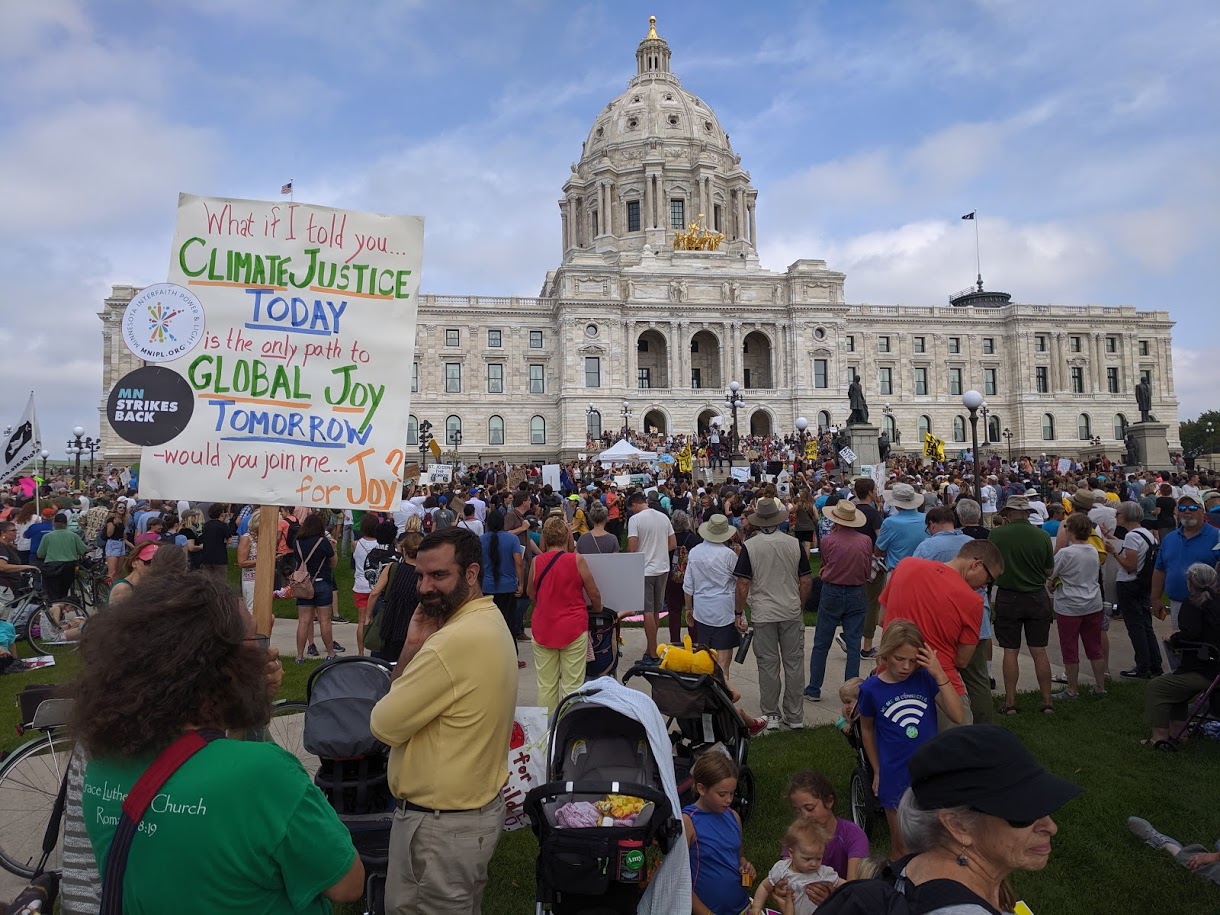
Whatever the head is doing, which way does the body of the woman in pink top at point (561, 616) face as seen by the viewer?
away from the camera

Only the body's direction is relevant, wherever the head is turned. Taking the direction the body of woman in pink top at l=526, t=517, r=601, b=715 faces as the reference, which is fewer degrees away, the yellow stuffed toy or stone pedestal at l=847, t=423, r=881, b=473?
the stone pedestal

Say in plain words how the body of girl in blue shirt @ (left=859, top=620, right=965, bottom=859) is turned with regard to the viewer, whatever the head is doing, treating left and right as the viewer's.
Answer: facing the viewer

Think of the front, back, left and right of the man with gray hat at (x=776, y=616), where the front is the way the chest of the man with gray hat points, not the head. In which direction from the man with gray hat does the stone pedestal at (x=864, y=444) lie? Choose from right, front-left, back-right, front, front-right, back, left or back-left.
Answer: front

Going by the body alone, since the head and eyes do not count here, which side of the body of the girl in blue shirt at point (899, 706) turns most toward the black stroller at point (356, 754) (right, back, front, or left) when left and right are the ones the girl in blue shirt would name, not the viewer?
right

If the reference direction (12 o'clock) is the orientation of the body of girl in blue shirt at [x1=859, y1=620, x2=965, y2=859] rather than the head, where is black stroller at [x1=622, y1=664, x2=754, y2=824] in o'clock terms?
The black stroller is roughly at 4 o'clock from the girl in blue shirt.

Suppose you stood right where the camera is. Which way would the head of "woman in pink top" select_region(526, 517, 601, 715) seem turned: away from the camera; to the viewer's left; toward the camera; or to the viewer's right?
away from the camera

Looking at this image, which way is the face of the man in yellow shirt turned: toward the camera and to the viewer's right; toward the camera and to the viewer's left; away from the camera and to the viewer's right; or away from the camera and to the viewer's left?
toward the camera and to the viewer's left

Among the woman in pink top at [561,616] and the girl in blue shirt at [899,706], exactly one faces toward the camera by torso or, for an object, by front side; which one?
the girl in blue shirt

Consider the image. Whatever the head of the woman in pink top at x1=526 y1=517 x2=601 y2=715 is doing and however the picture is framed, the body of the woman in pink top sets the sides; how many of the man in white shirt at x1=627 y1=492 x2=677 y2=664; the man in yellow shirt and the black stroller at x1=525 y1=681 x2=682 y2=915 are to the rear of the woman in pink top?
2

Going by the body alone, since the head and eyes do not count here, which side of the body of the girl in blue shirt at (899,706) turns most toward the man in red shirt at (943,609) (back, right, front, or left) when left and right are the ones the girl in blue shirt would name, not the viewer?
back

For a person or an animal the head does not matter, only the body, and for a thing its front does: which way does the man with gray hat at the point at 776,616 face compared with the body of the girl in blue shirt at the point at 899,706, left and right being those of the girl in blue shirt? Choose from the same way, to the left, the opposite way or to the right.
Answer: the opposite way

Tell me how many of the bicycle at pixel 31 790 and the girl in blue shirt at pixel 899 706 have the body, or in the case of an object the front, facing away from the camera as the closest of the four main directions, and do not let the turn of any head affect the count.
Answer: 0

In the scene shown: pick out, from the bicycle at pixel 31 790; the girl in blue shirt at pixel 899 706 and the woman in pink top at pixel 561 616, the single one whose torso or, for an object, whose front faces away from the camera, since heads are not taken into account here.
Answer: the woman in pink top

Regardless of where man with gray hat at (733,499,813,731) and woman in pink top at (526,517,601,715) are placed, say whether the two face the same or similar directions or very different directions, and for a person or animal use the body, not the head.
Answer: same or similar directions

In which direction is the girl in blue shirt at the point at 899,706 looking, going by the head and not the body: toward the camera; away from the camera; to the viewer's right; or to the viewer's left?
toward the camera

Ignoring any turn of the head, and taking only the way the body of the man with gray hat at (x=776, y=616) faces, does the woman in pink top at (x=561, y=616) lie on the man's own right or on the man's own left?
on the man's own left
